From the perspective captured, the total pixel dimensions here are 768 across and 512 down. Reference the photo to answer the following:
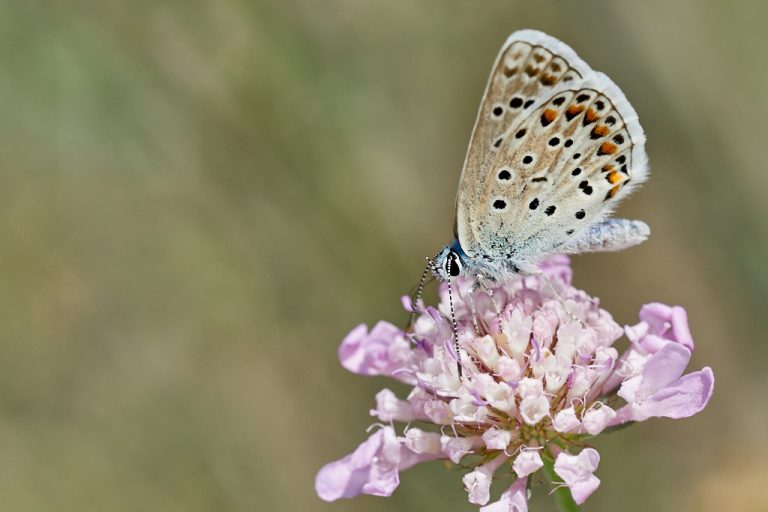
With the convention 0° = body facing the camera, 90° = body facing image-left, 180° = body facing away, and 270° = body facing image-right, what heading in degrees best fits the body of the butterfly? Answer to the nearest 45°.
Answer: approximately 90°
